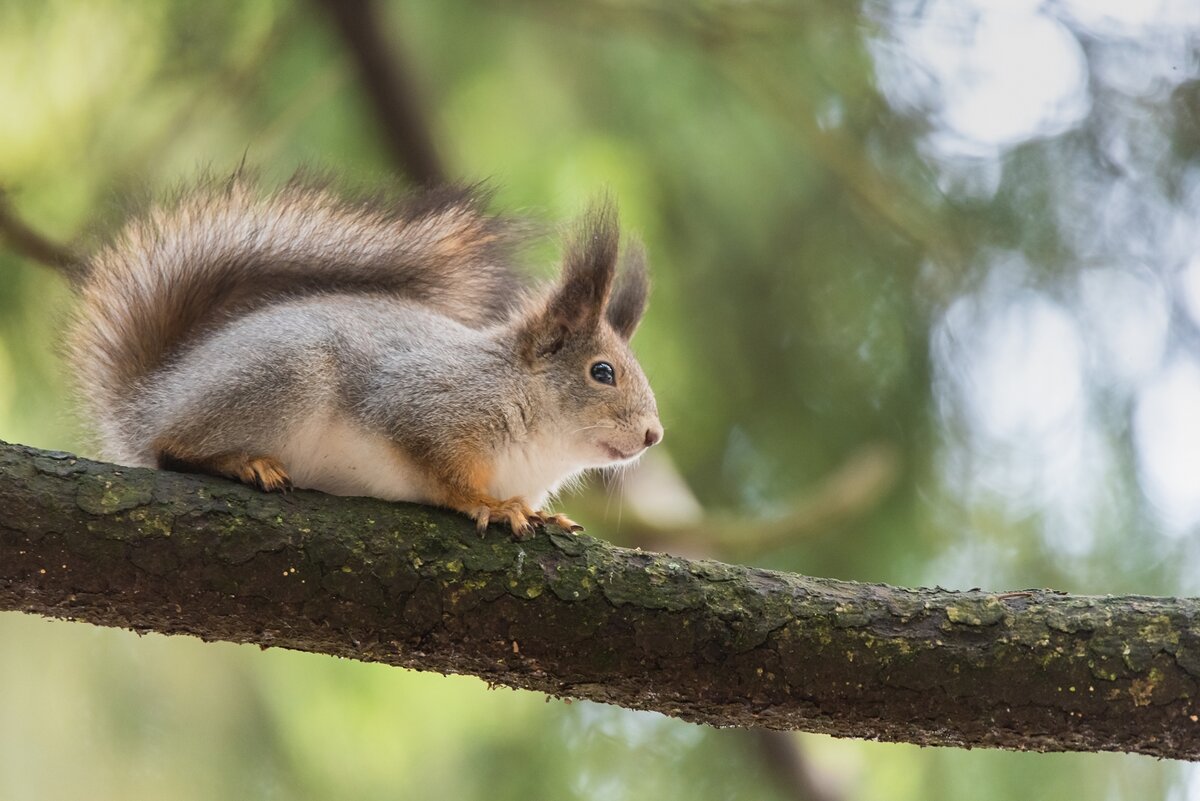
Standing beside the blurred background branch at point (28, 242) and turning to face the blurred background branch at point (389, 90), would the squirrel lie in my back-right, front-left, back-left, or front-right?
front-right

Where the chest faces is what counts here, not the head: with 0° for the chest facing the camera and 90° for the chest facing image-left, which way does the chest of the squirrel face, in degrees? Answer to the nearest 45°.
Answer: approximately 270°

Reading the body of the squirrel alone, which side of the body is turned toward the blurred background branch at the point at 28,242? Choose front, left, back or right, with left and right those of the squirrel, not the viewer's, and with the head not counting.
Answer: left
